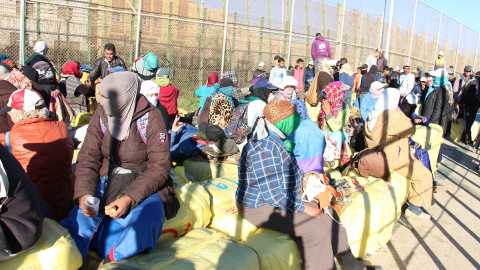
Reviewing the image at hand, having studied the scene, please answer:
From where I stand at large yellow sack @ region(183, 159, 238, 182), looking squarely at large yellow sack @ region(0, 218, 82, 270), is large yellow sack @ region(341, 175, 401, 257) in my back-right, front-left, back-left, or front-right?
front-left

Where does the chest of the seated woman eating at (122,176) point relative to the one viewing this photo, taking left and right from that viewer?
facing the viewer and to the left of the viewer

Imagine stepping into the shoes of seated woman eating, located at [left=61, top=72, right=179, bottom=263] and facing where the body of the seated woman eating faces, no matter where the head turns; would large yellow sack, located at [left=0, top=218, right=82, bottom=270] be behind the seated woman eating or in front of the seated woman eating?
in front

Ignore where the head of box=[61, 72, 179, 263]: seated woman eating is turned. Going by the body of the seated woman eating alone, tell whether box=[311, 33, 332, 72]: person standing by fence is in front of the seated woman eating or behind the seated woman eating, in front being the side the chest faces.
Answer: behind

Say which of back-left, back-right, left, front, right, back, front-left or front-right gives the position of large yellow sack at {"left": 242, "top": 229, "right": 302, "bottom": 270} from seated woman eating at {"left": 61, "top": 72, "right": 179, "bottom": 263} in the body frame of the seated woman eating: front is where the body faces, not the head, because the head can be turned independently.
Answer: back-left
